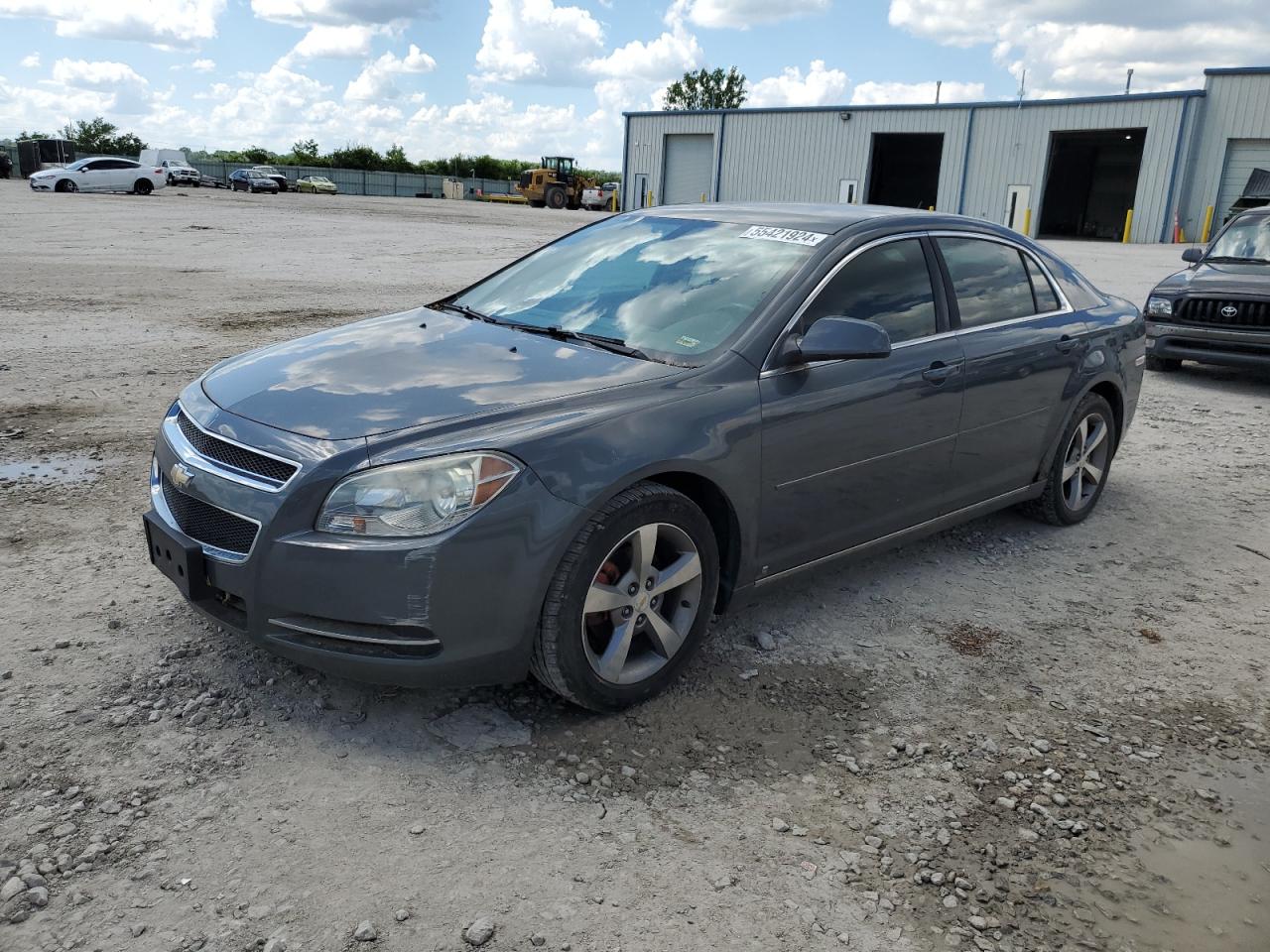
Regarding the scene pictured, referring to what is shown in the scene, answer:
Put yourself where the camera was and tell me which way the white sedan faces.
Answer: facing to the left of the viewer

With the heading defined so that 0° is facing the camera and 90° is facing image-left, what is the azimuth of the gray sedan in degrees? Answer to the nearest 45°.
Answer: approximately 45°

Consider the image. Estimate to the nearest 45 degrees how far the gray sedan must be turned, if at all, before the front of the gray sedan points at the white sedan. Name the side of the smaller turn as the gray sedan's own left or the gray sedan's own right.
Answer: approximately 90° to the gray sedan's own right

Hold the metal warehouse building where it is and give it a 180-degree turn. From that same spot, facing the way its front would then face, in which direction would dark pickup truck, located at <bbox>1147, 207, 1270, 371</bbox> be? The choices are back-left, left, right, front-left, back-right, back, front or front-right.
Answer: back-right

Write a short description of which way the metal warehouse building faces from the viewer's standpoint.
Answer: facing the viewer and to the left of the viewer

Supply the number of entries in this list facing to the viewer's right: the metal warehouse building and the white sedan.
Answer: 0

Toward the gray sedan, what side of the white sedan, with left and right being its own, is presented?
left

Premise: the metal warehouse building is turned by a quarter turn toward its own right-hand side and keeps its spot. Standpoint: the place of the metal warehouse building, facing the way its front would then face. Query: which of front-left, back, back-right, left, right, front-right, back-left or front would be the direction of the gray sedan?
back-left

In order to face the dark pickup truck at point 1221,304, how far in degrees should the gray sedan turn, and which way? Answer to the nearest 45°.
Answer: approximately 180°

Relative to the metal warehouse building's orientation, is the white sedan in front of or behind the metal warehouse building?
in front

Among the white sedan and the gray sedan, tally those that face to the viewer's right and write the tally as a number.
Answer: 0
